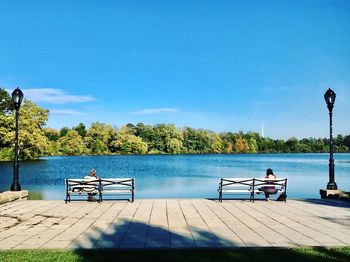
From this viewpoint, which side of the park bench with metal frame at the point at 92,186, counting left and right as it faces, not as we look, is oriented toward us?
back
